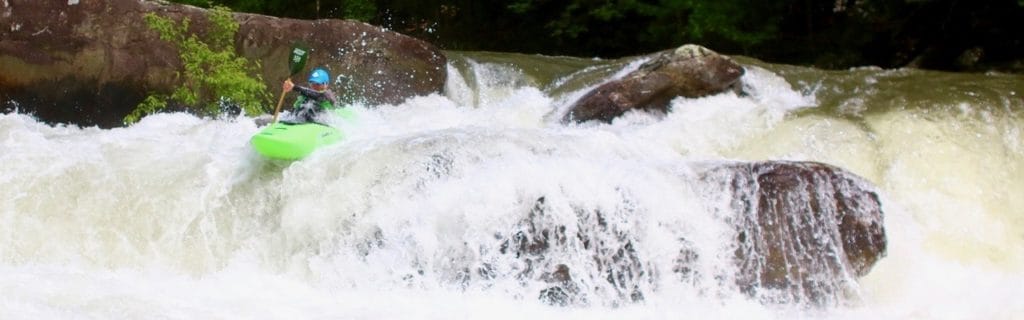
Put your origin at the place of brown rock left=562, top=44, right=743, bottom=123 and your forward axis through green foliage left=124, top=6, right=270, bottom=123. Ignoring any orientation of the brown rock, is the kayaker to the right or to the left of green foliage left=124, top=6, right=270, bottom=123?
left

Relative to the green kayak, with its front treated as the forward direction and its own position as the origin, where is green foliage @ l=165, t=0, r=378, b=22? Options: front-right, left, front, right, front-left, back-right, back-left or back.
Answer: back-right

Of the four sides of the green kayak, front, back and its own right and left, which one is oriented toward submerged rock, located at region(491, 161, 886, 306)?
left

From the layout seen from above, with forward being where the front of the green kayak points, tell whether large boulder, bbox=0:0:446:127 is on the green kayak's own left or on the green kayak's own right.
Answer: on the green kayak's own right

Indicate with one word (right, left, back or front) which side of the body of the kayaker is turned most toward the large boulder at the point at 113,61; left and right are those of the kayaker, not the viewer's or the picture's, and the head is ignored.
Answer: right

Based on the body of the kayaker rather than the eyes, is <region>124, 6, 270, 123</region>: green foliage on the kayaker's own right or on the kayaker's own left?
on the kayaker's own right

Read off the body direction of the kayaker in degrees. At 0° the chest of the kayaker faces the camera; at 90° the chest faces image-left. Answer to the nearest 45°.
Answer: approximately 45°

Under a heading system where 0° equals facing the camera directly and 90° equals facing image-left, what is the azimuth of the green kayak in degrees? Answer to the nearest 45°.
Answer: approximately 45°

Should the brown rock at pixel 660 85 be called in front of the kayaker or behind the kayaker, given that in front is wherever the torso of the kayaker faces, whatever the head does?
behind

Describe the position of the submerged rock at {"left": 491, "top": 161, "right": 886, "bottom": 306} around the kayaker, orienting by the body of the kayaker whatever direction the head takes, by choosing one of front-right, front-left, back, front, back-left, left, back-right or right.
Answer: left
